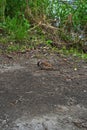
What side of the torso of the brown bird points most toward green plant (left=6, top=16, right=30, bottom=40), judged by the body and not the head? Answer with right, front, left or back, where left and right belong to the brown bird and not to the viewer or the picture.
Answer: right

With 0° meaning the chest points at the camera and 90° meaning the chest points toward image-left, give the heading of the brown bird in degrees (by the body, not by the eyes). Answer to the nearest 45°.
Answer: approximately 90°
